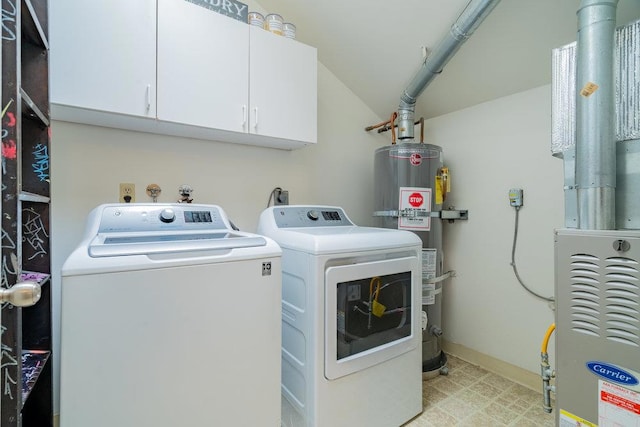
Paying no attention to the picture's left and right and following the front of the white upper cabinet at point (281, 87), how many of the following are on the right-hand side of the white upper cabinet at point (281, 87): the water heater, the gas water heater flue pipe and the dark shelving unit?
1

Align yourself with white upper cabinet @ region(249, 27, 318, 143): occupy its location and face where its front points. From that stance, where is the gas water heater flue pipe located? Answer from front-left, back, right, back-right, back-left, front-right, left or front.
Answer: front-left

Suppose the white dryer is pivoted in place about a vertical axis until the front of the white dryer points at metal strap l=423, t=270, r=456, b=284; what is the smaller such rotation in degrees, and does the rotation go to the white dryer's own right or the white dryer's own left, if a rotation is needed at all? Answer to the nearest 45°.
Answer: approximately 90° to the white dryer's own left

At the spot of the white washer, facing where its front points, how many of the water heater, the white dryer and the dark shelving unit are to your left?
2

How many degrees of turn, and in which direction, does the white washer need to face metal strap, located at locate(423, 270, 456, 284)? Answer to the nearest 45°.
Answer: approximately 90° to its left

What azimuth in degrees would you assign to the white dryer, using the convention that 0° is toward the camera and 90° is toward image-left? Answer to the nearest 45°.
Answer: approximately 315°

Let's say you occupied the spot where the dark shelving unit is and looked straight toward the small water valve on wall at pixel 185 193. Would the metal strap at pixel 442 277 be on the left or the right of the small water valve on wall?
right

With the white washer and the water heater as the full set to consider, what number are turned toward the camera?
2

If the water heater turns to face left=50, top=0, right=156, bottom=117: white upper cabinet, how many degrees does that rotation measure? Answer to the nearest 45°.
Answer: approximately 45° to its right
